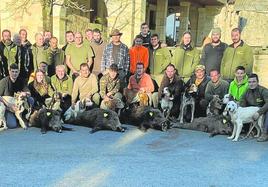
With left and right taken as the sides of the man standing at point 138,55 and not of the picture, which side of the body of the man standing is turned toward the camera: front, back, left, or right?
front

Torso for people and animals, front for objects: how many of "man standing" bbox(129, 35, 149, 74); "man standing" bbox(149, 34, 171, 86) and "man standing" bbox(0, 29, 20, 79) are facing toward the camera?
3

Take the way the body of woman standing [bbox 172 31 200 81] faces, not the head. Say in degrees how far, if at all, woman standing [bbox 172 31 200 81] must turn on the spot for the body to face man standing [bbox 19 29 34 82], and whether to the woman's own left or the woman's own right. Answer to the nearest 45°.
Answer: approximately 90° to the woman's own right

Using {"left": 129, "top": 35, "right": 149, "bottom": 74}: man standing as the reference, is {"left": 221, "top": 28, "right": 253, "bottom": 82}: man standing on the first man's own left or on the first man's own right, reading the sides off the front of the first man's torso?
on the first man's own left

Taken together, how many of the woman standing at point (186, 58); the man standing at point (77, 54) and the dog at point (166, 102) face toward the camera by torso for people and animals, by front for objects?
3

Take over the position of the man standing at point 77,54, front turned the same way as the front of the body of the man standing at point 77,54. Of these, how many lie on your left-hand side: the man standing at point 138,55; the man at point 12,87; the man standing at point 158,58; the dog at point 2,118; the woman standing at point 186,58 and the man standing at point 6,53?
3

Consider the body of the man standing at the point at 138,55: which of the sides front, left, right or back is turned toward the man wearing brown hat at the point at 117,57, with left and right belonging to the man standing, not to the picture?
right

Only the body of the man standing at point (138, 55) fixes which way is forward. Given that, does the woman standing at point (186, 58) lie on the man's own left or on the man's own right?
on the man's own left

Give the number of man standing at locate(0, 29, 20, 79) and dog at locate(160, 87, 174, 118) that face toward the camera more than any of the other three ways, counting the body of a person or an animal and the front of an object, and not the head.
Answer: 2

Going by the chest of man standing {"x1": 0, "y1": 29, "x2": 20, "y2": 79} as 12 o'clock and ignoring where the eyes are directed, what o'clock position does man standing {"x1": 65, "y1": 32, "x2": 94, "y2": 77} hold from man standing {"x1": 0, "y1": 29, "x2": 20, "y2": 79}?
man standing {"x1": 65, "y1": 32, "x2": 94, "y2": 77} is roughly at 9 o'clock from man standing {"x1": 0, "y1": 29, "x2": 20, "y2": 79}.

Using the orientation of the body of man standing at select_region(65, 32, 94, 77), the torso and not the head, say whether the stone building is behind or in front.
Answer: behind

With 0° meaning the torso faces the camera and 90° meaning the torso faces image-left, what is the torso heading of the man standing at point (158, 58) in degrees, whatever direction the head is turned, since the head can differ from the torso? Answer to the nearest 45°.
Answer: approximately 0°

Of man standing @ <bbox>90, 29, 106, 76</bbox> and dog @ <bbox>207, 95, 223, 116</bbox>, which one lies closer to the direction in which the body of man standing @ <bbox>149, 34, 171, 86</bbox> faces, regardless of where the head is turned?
the dog

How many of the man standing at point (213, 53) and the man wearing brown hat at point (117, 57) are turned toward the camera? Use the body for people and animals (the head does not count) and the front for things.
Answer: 2
